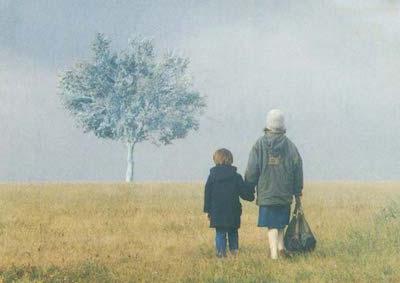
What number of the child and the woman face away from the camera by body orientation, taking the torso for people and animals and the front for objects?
2

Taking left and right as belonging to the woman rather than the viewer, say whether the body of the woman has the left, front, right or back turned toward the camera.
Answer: back

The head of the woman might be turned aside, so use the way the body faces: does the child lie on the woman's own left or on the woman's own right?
on the woman's own left

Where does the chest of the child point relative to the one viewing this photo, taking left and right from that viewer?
facing away from the viewer

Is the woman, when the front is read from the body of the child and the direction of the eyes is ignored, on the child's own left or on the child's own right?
on the child's own right

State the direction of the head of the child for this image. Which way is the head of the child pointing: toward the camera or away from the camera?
away from the camera
